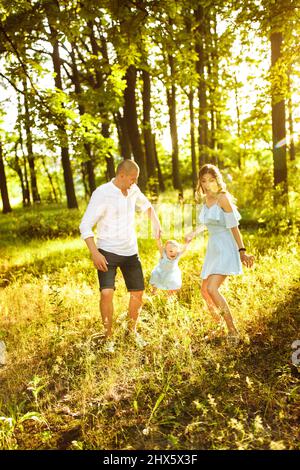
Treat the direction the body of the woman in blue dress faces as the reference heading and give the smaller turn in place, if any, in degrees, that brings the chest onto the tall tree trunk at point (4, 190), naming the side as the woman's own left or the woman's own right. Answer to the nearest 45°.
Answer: approximately 90° to the woman's own right

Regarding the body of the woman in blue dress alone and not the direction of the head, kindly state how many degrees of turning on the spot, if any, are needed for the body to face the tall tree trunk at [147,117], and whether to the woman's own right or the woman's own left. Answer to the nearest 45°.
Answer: approximately 135° to the woman's own right

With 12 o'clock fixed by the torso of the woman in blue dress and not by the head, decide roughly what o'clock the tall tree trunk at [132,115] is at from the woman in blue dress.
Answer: The tall tree trunk is roughly at 4 o'clock from the woman in blue dress.

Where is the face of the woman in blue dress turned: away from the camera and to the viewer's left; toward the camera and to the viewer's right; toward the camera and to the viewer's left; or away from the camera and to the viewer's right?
toward the camera and to the viewer's left

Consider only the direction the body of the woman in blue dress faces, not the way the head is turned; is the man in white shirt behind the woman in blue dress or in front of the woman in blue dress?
in front

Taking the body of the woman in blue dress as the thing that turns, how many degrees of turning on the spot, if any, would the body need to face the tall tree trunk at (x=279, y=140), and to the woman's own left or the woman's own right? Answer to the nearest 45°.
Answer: approximately 135° to the woman's own right

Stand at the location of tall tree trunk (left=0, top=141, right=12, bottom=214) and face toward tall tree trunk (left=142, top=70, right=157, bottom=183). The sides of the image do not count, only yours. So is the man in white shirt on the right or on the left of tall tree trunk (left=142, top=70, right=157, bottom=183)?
right

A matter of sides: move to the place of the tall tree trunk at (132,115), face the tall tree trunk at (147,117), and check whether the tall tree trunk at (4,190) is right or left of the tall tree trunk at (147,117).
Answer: left

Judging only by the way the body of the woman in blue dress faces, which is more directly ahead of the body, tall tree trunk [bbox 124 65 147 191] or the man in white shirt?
the man in white shirt
